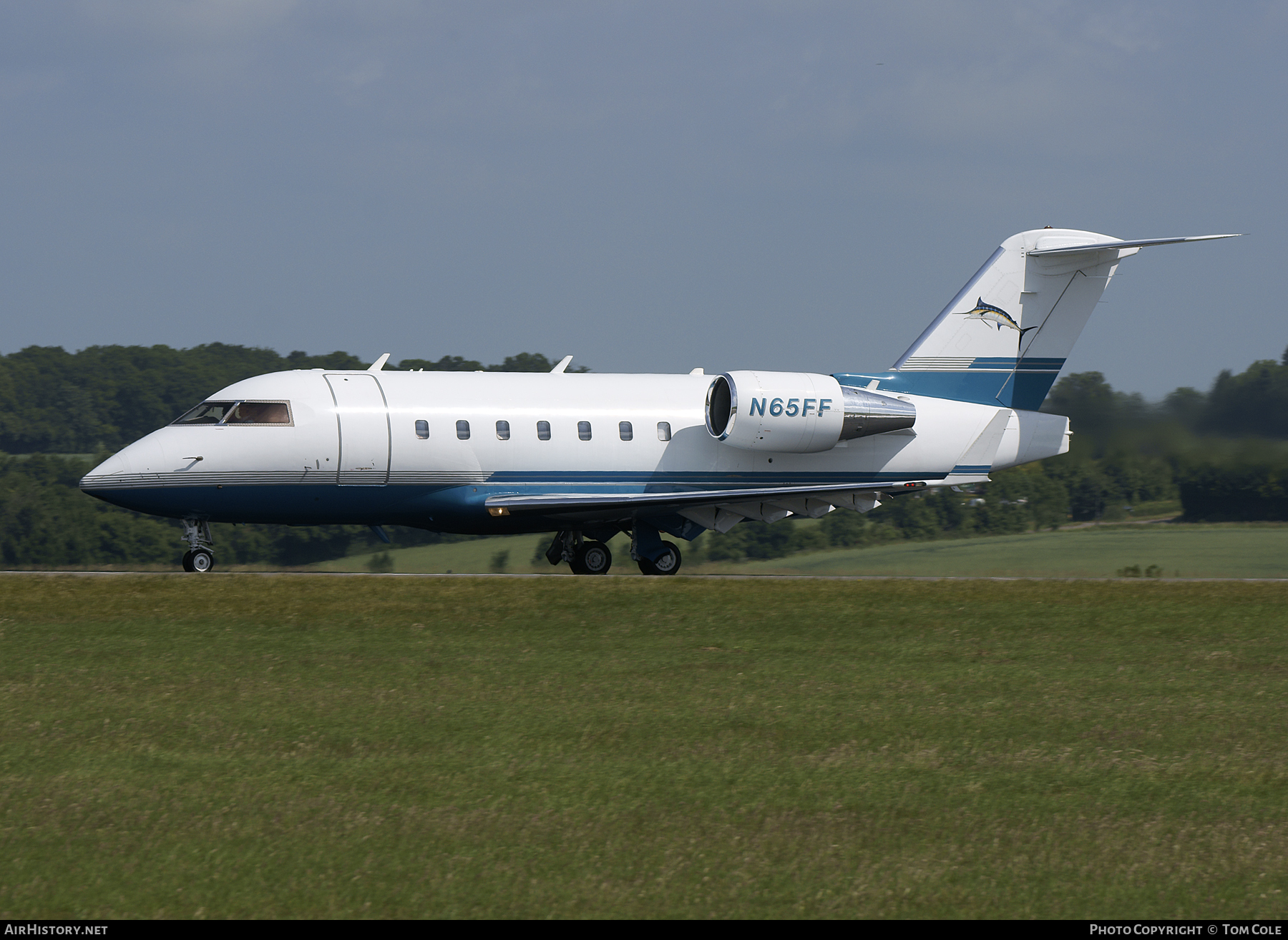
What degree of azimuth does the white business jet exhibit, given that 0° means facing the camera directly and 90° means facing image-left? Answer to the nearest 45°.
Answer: approximately 90°
